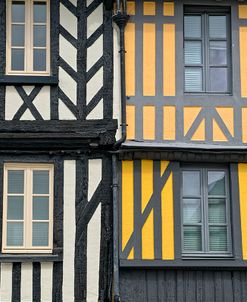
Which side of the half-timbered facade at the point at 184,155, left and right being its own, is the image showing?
front
